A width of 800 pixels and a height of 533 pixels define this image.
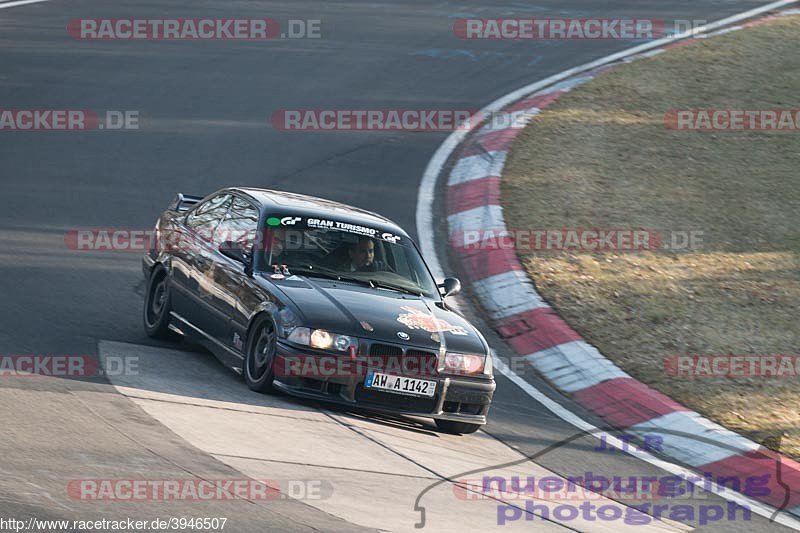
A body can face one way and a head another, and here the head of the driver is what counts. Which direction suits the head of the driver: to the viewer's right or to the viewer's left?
to the viewer's right

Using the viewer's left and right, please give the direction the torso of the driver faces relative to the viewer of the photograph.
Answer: facing the viewer and to the right of the viewer
